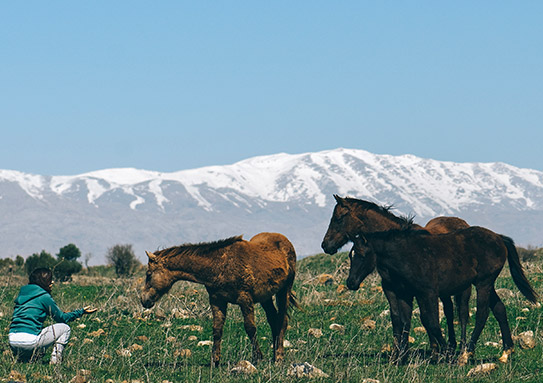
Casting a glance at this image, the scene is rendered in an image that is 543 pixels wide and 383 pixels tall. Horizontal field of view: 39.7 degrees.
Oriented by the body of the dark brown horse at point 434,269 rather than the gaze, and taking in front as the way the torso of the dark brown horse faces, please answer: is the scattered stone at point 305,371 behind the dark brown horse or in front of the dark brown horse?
in front

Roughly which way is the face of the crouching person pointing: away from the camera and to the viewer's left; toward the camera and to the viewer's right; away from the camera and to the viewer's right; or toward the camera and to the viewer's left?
away from the camera and to the viewer's right

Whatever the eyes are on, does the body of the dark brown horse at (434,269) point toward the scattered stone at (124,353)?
yes

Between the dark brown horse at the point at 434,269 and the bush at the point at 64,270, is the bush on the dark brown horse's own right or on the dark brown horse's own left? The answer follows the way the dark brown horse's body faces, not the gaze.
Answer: on the dark brown horse's own right

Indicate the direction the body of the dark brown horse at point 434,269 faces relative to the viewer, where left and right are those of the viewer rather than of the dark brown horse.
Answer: facing to the left of the viewer
